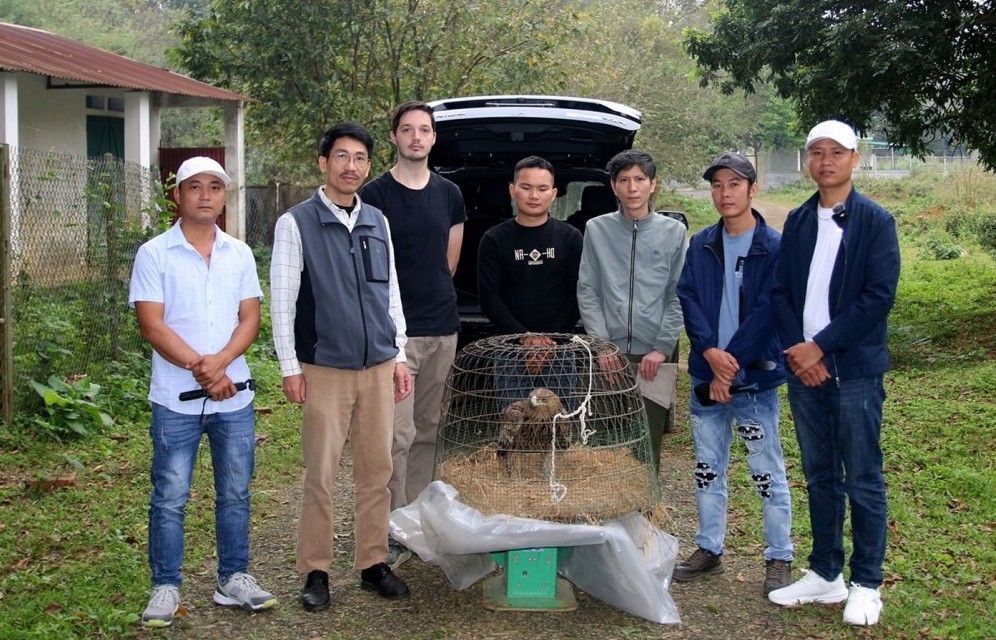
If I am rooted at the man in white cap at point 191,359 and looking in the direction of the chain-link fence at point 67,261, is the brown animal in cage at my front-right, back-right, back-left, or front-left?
back-right

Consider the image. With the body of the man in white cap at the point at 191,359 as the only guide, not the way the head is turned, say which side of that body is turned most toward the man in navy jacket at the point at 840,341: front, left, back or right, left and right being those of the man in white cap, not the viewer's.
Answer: left

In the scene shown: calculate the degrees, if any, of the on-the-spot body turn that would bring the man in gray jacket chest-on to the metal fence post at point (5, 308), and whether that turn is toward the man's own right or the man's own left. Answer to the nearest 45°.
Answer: approximately 90° to the man's own right

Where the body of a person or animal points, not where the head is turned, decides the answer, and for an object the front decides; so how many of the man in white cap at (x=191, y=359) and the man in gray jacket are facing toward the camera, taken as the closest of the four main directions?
2

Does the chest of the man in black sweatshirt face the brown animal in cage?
yes

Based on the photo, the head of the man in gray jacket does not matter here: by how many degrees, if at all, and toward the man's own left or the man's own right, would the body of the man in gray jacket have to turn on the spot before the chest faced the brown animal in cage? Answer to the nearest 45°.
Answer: approximately 45° to the man's own right

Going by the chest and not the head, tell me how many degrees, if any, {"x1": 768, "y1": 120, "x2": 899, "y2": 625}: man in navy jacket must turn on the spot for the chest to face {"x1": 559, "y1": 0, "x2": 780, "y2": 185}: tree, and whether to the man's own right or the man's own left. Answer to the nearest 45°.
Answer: approximately 135° to the man's own right
